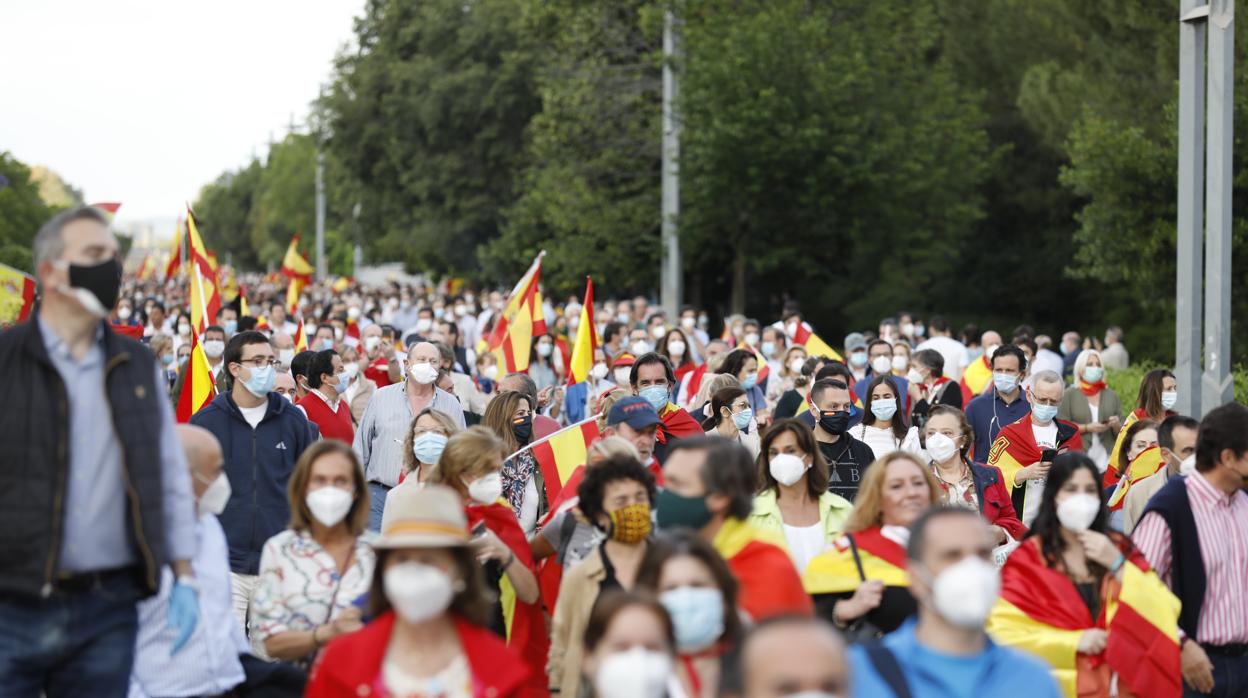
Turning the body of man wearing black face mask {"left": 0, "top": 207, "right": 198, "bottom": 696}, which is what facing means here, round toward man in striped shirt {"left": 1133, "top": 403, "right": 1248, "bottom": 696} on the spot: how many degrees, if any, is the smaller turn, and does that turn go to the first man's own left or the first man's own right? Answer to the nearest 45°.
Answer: approximately 45° to the first man's own left

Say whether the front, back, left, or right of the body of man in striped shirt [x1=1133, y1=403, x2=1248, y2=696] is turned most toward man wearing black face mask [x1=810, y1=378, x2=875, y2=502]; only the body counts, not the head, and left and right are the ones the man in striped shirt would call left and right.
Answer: back

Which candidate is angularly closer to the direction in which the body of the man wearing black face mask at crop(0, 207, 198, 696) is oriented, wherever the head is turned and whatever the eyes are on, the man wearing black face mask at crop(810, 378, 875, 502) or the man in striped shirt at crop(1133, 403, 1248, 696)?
the man in striped shirt

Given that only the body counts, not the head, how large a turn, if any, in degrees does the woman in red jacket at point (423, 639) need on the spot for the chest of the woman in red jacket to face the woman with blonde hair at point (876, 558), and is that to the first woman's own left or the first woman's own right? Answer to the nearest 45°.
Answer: approximately 135° to the first woman's own left

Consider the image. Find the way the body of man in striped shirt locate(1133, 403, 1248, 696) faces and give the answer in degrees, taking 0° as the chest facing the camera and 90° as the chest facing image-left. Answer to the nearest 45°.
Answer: approximately 315°

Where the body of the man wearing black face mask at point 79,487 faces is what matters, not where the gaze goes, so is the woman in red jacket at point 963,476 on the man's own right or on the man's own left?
on the man's own left

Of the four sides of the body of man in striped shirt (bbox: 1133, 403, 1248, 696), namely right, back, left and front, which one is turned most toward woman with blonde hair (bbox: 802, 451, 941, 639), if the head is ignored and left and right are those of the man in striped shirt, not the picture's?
right

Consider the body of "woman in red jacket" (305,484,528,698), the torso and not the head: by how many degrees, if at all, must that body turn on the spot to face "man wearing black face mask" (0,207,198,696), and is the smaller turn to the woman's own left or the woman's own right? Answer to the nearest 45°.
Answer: approximately 90° to the woman's own right
